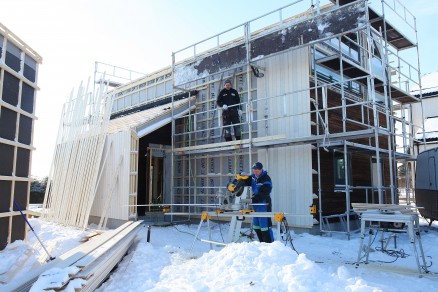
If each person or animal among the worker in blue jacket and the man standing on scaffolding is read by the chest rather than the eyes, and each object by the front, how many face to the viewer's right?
0

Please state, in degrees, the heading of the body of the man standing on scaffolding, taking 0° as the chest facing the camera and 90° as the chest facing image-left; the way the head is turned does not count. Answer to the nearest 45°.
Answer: approximately 0°

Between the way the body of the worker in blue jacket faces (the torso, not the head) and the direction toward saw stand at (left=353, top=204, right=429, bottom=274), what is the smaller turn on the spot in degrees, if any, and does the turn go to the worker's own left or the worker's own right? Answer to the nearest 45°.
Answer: approximately 90° to the worker's own left

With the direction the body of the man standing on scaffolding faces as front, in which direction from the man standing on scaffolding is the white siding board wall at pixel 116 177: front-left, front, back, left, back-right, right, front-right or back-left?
right

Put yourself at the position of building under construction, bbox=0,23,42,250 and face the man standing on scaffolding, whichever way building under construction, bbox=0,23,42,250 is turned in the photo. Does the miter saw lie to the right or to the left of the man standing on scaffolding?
right

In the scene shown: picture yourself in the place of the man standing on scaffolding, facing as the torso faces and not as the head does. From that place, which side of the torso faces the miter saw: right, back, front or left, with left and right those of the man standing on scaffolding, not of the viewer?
front

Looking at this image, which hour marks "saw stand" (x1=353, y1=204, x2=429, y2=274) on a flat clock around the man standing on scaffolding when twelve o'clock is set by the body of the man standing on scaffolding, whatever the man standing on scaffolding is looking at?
The saw stand is roughly at 11 o'clock from the man standing on scaffolding.

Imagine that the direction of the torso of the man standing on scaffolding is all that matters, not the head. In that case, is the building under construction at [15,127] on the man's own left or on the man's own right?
on the man's own right
